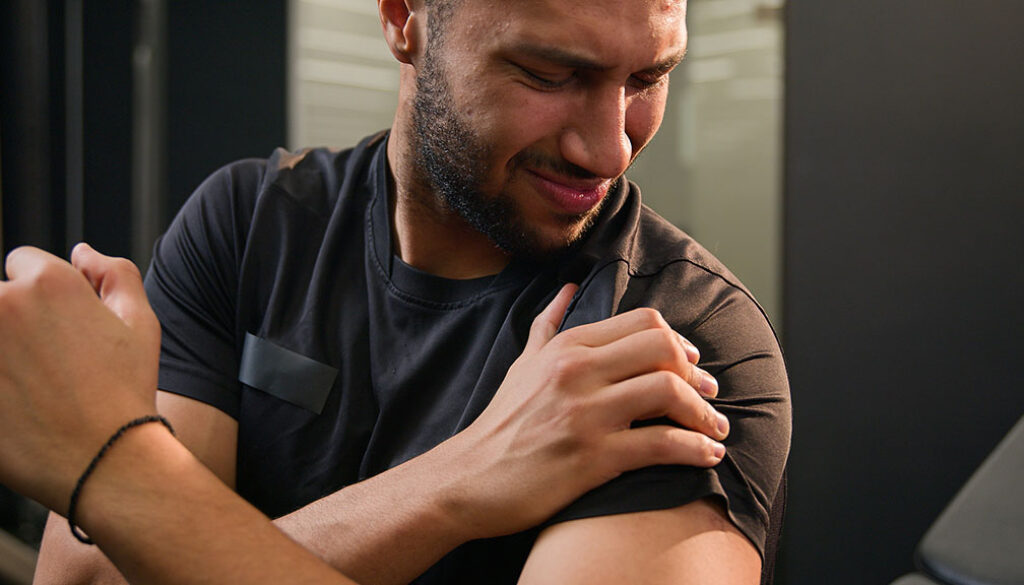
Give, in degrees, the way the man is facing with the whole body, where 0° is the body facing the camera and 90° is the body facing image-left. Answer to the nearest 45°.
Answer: approximately 0°

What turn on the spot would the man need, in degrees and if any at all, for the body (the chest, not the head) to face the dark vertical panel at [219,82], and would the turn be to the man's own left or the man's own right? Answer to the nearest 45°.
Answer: approximately 180°

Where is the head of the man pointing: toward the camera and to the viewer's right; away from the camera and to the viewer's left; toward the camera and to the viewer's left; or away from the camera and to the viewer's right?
toward the camera and to the viewer's right

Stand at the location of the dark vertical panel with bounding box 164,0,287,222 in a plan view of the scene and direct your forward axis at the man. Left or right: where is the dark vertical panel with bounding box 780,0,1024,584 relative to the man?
left

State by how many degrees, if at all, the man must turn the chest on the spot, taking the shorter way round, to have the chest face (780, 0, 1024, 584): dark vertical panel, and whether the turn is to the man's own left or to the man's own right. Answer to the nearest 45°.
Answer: approximately 135° to the man's own left
